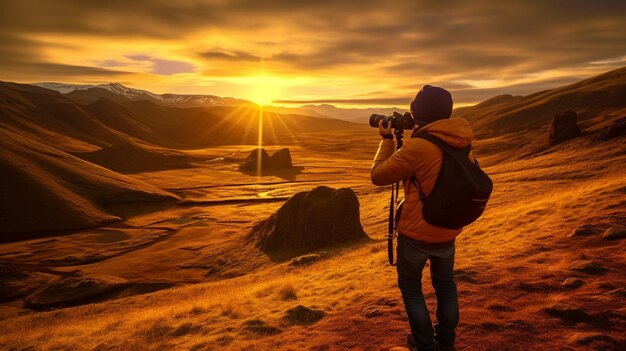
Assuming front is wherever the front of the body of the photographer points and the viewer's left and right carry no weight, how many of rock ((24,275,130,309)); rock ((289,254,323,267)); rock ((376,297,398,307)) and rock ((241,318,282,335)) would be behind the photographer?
0

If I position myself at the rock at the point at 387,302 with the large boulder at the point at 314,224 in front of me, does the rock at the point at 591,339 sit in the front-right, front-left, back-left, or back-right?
back-right

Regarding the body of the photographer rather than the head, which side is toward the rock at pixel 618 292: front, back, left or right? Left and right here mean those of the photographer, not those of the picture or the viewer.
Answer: right

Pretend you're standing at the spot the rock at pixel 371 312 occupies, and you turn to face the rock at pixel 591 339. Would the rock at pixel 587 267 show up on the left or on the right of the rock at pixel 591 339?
left

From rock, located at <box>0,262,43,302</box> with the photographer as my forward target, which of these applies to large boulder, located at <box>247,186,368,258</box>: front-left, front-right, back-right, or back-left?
front-left

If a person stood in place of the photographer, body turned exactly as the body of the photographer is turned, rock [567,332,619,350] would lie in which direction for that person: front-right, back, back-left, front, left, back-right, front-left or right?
right

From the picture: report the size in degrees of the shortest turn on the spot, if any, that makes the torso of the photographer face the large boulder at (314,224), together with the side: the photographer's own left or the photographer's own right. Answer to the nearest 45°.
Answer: approximately 45° to the photographer's own right

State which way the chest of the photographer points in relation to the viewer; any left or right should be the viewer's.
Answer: facing away from the viewer and to the left of the viewer

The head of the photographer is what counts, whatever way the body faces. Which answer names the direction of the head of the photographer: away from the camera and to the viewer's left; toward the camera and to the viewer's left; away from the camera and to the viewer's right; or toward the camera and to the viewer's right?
away from the camera and to the viewer's left

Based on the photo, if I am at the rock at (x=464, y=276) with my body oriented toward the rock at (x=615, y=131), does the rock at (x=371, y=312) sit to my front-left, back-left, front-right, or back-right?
back-left

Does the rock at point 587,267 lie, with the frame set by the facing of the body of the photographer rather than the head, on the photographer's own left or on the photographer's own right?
on the photographer's own right

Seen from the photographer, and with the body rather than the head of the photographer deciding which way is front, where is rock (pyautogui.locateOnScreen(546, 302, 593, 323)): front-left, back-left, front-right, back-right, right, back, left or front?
right

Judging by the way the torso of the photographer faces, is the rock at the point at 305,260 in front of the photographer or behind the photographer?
in front
